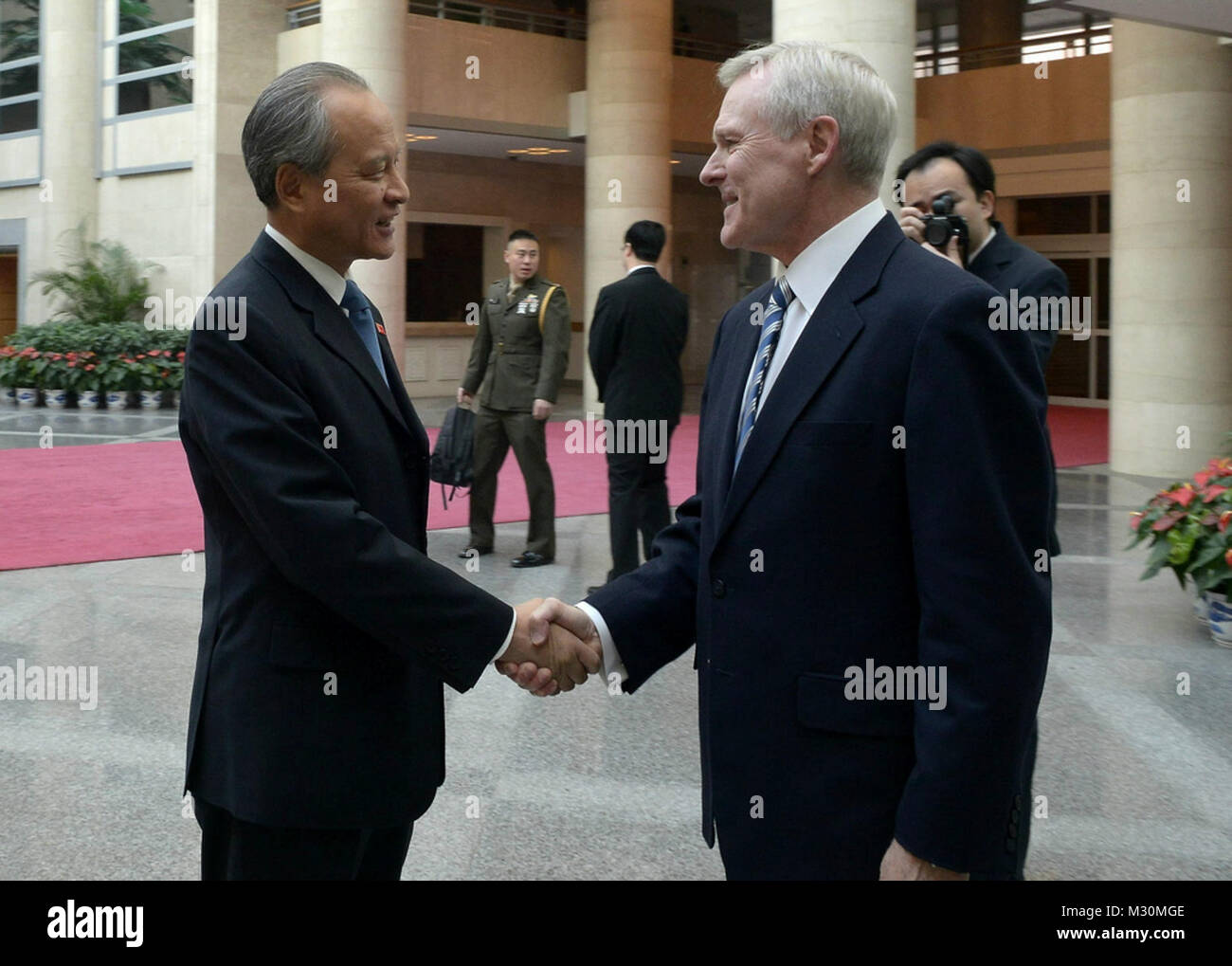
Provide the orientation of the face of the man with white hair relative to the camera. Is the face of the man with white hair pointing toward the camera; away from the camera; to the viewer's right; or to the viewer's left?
to the viewer's left

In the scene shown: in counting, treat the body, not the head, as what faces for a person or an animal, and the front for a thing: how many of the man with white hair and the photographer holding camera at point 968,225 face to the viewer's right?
0

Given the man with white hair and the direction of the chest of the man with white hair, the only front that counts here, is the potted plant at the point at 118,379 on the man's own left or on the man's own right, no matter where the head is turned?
on the man's own right

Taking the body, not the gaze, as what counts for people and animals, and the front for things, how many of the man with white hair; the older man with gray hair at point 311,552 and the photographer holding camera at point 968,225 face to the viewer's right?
1

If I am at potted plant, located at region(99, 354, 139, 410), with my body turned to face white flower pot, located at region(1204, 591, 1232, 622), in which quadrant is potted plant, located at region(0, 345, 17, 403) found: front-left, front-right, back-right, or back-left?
back-right

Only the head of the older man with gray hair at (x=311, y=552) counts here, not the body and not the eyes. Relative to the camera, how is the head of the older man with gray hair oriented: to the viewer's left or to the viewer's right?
to the viewer's right

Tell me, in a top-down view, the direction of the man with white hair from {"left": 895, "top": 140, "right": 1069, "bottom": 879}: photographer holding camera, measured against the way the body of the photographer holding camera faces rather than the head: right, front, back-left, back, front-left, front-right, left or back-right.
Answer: front-left

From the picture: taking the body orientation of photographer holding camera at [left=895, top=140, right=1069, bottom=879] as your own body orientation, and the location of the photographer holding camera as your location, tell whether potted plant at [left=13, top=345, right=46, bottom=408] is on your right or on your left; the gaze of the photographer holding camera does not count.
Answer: on your right

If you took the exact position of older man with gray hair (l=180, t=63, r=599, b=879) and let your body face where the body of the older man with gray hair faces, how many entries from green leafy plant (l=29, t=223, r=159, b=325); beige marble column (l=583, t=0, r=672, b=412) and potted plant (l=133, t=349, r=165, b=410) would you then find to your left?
3

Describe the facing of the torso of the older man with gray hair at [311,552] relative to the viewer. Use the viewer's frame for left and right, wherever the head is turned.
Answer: facing to the right of the viewer

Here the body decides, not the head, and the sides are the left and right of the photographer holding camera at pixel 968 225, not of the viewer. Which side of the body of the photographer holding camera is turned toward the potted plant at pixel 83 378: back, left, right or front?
right

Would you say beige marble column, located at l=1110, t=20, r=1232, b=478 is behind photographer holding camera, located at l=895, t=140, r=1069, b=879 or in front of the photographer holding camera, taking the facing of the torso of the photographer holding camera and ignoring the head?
behind

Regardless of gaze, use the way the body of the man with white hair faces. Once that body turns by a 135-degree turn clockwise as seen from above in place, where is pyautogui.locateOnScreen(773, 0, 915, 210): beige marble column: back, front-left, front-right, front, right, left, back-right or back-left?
front

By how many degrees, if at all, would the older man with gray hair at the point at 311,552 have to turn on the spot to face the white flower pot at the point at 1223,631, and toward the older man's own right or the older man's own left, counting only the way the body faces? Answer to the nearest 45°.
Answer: approximately 45° to the older man's own left
